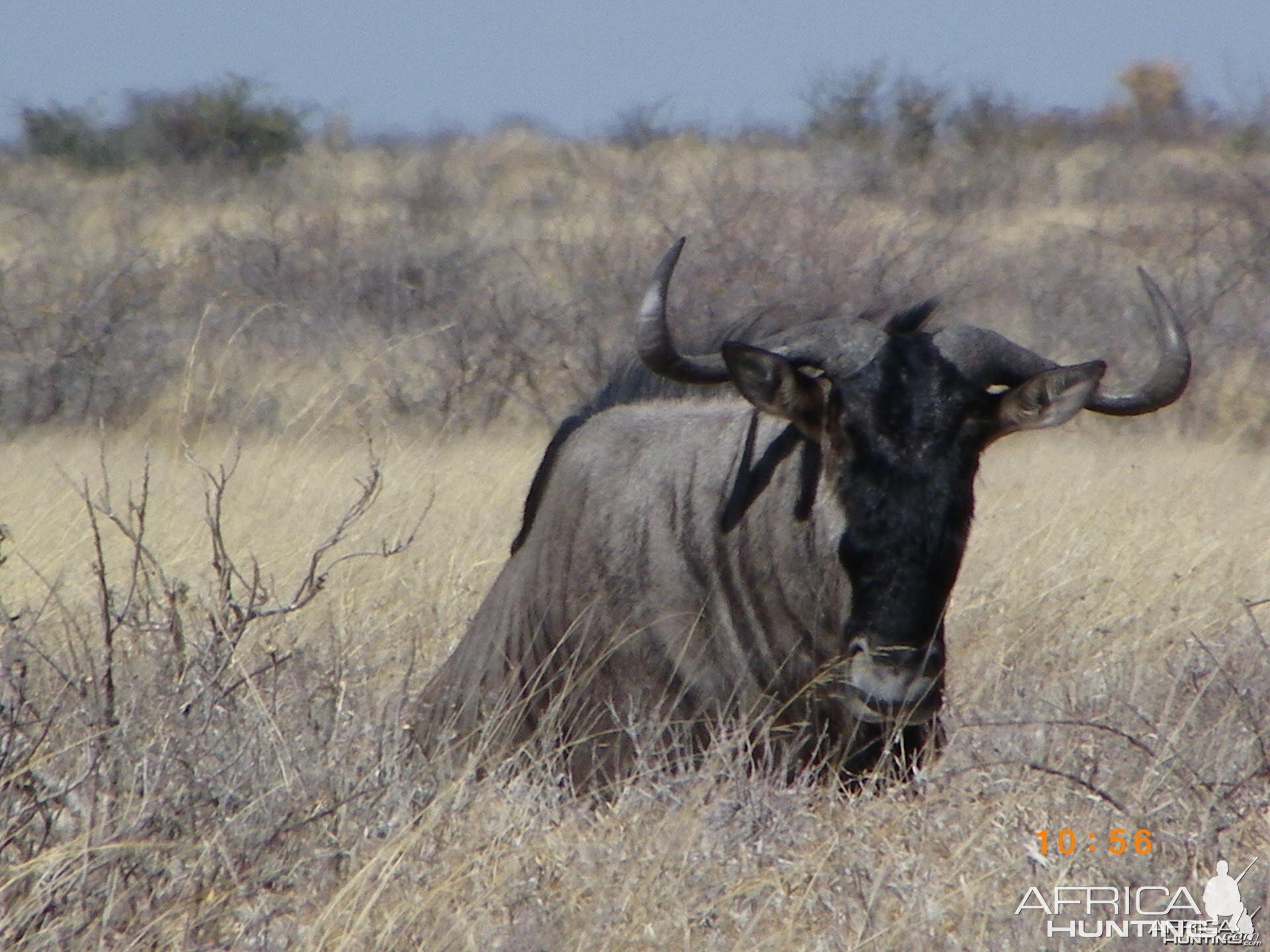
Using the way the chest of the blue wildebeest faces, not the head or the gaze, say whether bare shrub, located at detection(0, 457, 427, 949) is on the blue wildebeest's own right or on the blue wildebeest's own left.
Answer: on the blue wildebeest's own right

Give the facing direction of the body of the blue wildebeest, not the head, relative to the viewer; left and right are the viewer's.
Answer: facing the viewer and to the right of the viewer

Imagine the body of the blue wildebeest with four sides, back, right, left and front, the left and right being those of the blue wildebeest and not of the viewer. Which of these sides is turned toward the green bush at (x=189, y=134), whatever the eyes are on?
back
